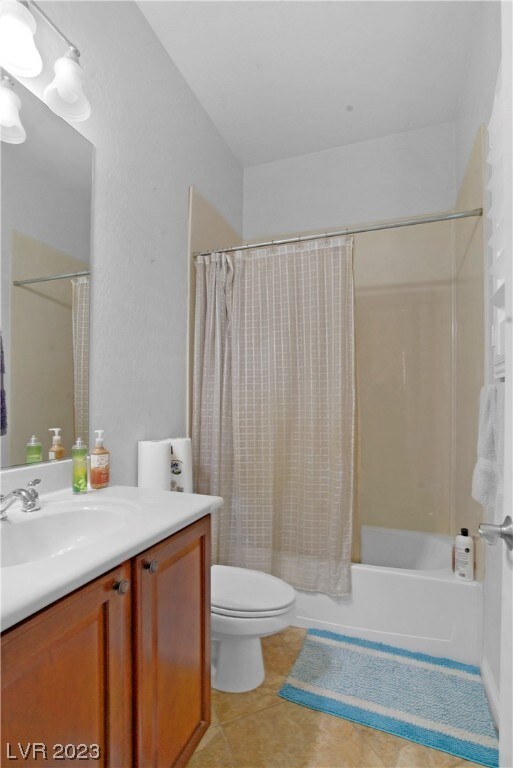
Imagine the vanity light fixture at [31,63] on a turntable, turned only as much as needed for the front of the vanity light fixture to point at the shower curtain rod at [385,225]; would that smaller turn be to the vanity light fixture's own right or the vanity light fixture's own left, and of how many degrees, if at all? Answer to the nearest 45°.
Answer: approximately 45° to the vanity light fixture's own left

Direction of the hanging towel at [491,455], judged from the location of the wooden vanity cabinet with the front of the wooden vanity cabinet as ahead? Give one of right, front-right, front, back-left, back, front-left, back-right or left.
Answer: front-left

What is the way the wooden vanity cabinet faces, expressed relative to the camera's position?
facing the viewer and to the right of the viewer

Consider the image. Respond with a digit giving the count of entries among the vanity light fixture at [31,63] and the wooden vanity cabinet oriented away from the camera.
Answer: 0

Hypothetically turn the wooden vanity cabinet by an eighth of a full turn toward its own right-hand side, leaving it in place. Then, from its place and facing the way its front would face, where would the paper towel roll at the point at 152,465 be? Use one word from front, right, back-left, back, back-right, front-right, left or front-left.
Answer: back
